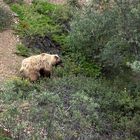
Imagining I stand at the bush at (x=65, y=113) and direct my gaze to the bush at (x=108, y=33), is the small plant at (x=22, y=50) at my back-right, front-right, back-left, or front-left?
front-left

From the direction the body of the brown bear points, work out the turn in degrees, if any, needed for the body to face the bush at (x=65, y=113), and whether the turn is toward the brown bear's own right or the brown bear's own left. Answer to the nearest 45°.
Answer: approximately 90° to the brown bear's own right

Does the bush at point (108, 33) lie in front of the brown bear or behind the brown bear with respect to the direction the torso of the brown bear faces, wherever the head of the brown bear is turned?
in front

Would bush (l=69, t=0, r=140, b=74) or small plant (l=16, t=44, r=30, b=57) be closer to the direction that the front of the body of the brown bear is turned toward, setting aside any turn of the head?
the bush

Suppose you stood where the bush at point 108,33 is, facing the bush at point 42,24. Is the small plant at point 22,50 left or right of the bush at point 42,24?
left

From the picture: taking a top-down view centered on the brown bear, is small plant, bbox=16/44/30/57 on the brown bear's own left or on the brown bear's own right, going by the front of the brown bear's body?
on the brown bear's own left

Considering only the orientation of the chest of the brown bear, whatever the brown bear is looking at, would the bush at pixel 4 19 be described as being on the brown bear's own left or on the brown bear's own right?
on the brown bear's own left

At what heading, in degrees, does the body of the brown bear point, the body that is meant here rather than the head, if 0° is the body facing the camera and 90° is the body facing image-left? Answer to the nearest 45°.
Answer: approximately 270°

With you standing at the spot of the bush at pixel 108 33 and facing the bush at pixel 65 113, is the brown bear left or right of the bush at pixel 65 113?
right

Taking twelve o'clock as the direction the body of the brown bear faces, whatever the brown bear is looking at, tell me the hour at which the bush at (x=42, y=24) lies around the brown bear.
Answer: The bush is roughly at 9 o'clock from the brown bear.
